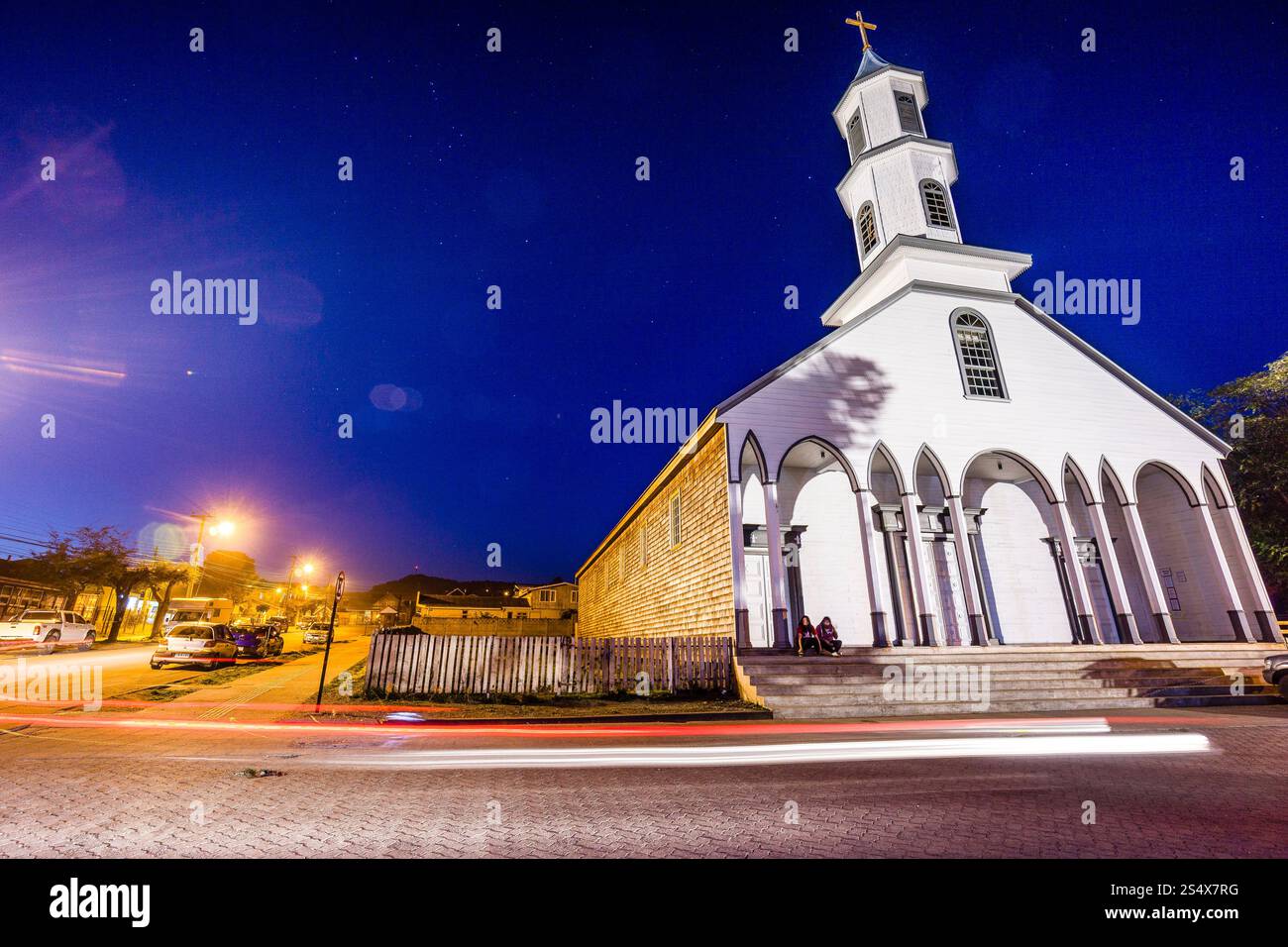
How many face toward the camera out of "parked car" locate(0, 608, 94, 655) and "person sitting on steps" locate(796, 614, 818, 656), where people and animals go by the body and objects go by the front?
1

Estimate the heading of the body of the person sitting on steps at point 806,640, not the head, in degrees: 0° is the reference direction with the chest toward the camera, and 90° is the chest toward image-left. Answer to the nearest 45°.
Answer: approximately 0°

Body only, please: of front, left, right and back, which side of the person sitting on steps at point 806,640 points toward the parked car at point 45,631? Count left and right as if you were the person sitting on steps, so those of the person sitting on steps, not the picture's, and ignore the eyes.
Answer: right
